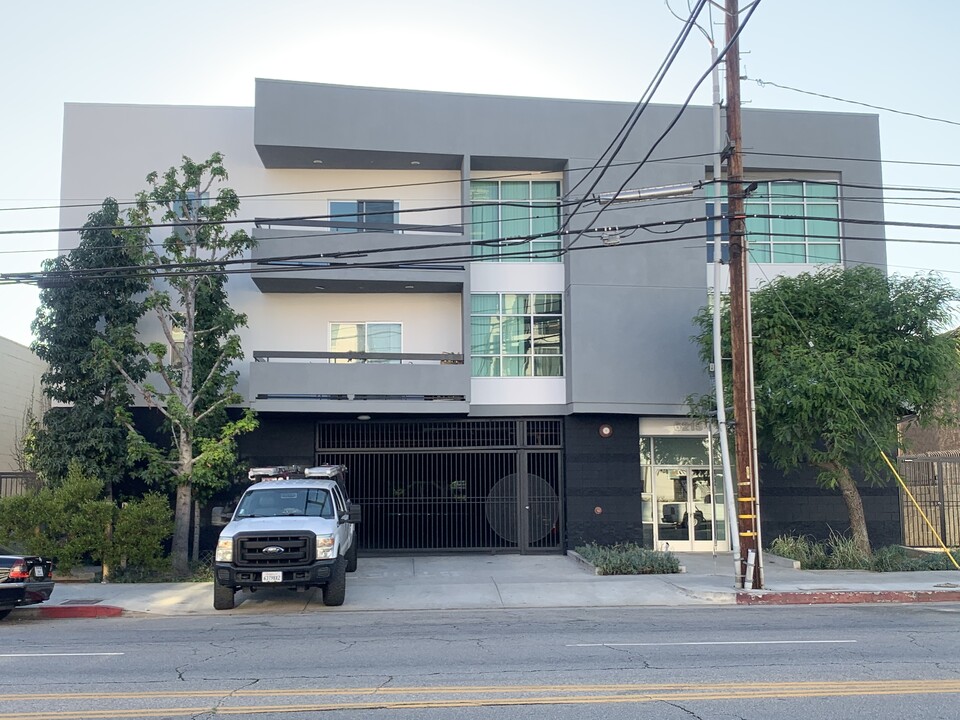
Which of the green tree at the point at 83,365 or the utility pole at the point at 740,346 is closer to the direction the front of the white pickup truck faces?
the utility pole

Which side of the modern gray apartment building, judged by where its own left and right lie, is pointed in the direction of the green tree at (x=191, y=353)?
right

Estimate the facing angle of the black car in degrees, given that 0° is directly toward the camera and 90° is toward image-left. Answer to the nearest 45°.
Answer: approximately 135°

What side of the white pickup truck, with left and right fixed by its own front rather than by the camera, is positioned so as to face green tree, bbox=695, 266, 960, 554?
left

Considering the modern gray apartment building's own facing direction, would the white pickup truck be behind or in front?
in front

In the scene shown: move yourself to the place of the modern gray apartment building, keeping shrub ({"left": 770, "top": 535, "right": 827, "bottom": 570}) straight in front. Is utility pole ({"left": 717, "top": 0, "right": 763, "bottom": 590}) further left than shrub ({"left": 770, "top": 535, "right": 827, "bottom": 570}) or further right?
right

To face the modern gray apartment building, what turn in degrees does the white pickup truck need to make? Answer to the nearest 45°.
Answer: approximately 135° to its left

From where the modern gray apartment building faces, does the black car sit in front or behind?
in front

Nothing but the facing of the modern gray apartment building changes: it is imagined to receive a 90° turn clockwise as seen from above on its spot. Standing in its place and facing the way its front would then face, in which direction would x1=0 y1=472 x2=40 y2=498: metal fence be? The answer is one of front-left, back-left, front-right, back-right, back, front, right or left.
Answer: front

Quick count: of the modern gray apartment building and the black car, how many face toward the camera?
1

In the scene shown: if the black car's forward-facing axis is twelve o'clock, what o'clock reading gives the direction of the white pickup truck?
The white pickup truck is roughly at 5 o'clock from the black car.

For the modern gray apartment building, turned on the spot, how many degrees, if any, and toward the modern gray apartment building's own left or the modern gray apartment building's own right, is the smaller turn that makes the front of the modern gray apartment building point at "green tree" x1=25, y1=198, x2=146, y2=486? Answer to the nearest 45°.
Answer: approximately 90° to the modern gray apartment building's own right

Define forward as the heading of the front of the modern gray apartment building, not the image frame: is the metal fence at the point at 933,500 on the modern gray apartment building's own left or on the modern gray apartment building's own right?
on the modern gray apartment building's own left
